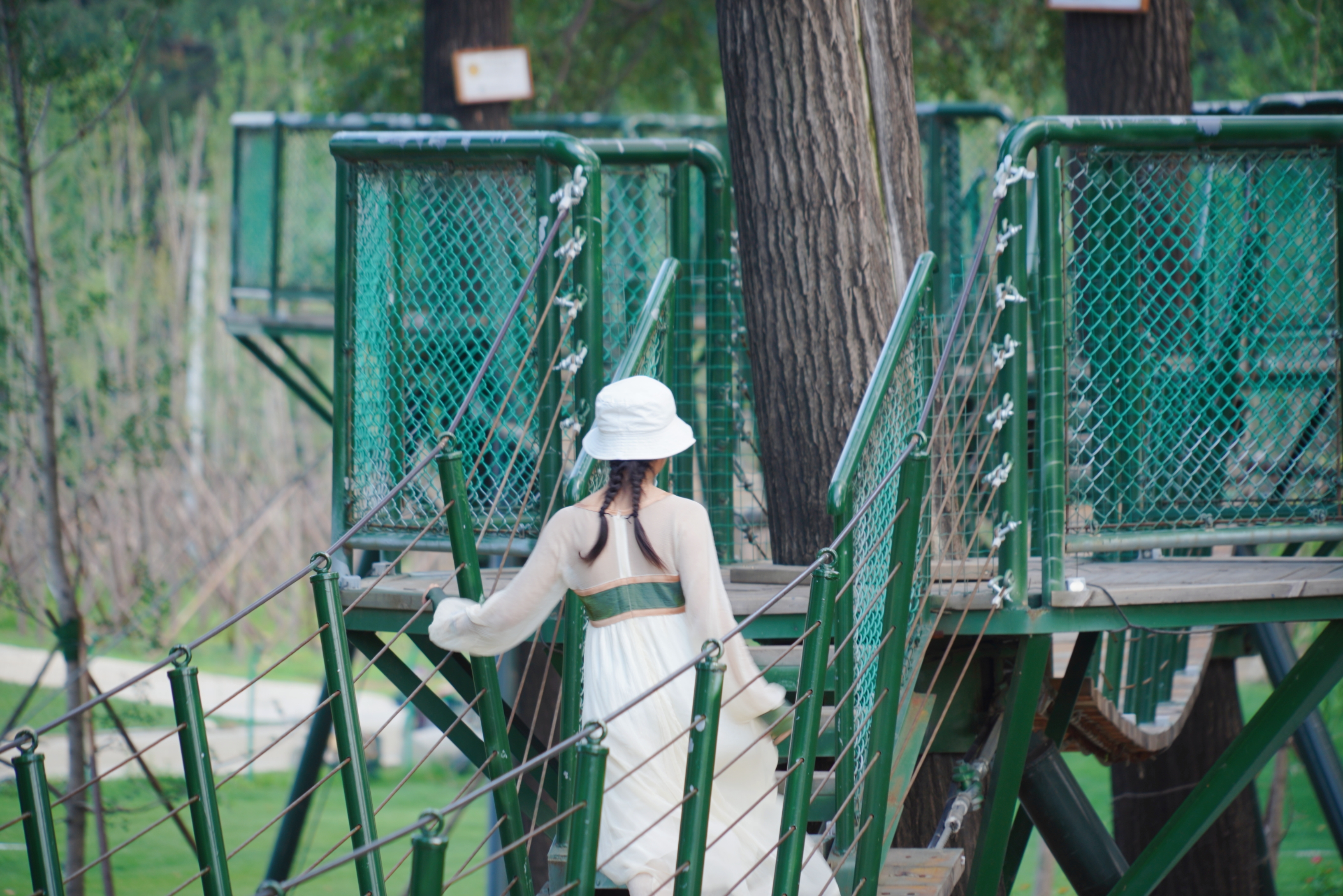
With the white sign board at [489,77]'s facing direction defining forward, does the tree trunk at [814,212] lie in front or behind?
in front

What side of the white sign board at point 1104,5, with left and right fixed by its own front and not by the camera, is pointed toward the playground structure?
front

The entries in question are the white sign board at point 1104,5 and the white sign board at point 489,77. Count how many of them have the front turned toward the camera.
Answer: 2

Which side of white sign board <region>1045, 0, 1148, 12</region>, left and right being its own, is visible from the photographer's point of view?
front

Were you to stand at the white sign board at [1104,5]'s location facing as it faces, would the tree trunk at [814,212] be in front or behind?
in front

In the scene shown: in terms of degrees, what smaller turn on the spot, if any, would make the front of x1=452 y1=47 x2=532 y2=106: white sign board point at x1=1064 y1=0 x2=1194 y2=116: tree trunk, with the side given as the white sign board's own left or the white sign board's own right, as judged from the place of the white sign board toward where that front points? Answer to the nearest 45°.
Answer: approximately 45° to the white sign board's own left

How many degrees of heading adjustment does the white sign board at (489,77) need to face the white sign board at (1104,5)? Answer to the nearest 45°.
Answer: approximately 45° to its left
